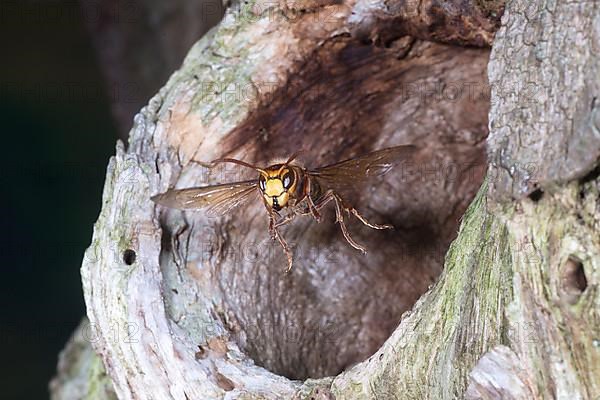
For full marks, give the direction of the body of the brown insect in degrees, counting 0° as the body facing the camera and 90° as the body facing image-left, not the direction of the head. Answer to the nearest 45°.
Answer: approximately 45°
